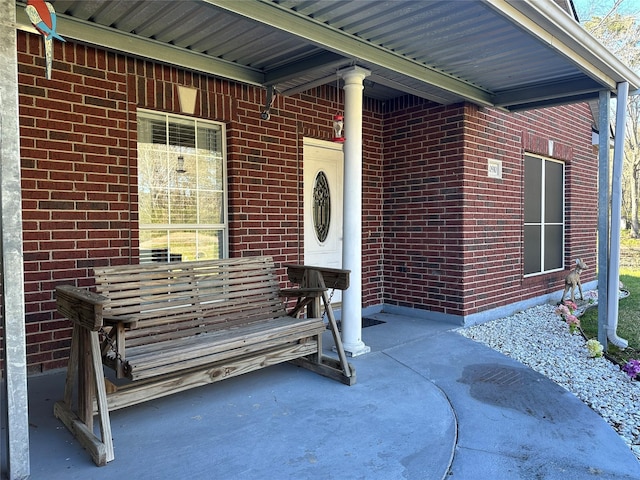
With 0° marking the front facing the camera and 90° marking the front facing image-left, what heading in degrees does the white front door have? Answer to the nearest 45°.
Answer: approximately 315°

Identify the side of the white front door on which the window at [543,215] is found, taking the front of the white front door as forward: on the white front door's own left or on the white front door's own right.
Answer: on the white front door's own left

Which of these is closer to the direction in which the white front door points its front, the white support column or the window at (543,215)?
the white support column

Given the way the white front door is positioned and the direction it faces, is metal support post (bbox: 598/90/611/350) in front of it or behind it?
in front

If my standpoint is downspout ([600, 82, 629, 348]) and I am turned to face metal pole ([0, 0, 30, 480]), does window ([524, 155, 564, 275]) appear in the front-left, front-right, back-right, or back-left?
back-right

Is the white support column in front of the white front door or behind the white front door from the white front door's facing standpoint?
in front

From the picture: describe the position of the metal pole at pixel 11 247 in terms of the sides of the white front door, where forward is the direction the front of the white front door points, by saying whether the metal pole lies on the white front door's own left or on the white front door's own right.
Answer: on the white front door's own right

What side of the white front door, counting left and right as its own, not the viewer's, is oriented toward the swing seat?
right

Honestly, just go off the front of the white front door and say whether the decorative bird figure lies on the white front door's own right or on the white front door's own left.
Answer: on the white front door's own right
